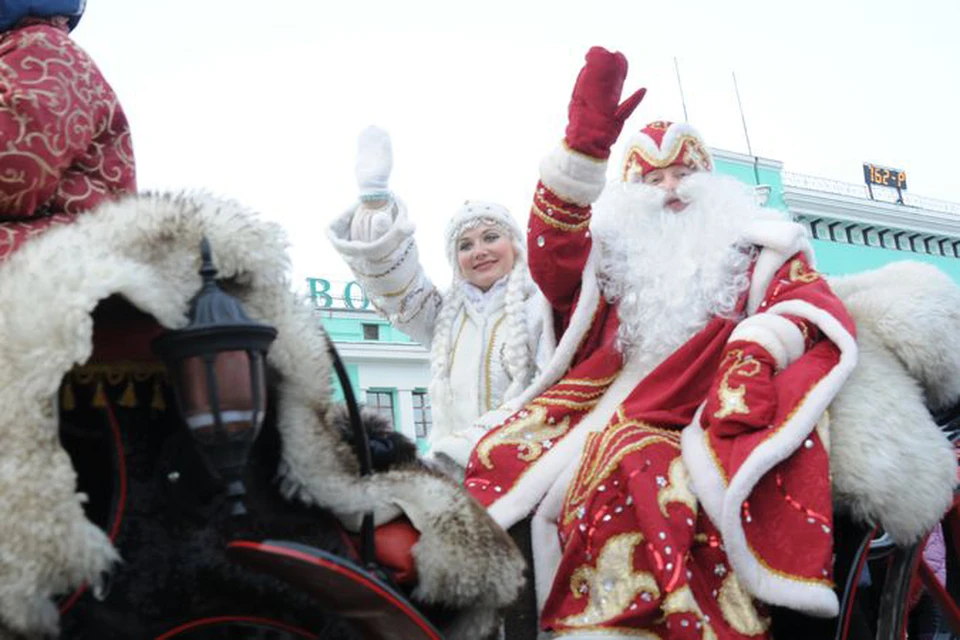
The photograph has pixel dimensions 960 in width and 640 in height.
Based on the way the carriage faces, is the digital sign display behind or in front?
behind

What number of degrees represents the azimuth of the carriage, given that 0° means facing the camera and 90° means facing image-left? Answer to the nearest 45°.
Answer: approximately 45°
